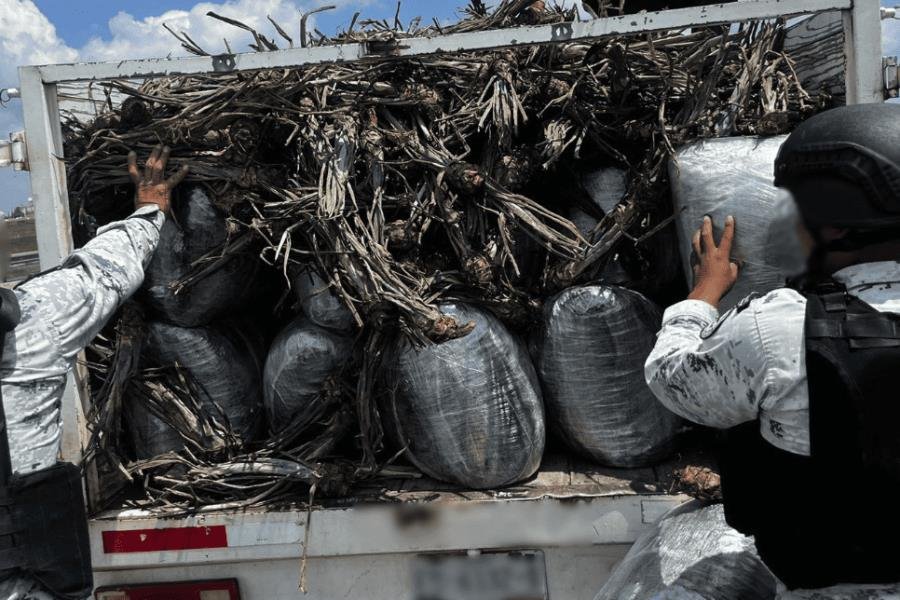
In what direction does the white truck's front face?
away from the camera
